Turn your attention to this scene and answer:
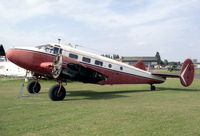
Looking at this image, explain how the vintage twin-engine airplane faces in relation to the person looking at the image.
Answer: facing the viewer and to the left of the viewer
